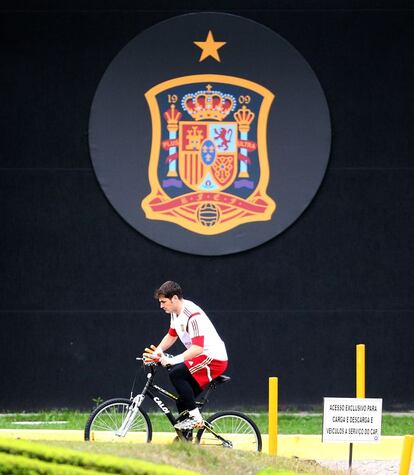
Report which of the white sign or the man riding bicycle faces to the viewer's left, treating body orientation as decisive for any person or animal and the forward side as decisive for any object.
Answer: the man riding bicycle

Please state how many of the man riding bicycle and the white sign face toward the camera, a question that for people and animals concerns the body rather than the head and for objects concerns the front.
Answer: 1

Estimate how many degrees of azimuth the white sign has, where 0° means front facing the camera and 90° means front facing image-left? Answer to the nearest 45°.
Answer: approximately 0°

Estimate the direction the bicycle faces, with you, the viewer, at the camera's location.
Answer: facing to the left of the viewer

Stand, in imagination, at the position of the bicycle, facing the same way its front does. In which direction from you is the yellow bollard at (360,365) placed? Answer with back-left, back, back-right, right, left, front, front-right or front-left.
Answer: back

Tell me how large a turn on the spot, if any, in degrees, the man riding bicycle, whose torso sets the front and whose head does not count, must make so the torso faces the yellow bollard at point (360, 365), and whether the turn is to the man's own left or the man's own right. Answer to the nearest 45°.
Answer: approximately 180°

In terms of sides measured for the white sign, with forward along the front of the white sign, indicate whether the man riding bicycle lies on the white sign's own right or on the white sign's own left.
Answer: on the white sign's own right

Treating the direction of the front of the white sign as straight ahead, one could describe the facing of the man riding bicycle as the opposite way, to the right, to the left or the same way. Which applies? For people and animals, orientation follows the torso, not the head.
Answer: to the right

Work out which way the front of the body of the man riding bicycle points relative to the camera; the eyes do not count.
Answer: to the viewer's left
